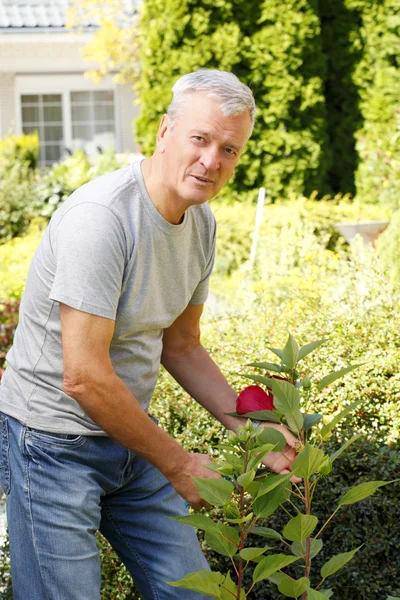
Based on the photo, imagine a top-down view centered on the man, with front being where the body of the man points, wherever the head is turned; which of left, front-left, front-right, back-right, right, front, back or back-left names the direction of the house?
back-left

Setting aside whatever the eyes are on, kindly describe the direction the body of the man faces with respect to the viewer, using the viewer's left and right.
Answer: facing the viewer and to the right of the viewer

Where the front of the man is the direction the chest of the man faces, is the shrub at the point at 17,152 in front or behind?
behind
